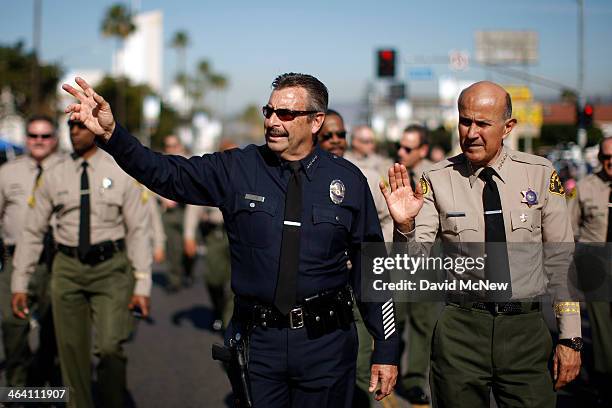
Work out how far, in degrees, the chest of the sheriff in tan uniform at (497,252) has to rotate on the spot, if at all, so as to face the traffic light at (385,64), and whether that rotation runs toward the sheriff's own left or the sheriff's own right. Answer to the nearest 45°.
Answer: approximately 180°

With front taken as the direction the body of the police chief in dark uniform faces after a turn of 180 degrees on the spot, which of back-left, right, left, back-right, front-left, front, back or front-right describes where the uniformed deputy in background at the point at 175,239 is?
front

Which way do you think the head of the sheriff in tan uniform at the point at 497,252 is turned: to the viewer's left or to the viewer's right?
to the viewer's left

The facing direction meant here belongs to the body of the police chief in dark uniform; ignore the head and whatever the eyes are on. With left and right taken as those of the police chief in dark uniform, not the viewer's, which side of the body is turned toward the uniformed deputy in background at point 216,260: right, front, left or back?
back

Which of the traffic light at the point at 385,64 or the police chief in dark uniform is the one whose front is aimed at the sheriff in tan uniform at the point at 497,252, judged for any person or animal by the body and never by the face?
the traffic light

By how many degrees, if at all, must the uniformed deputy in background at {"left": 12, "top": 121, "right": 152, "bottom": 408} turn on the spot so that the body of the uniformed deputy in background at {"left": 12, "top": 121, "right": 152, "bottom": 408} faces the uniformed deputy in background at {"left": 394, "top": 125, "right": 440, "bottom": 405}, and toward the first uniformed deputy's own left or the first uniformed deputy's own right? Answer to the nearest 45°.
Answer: approximately 90° to the first uniformed deputy's own left
